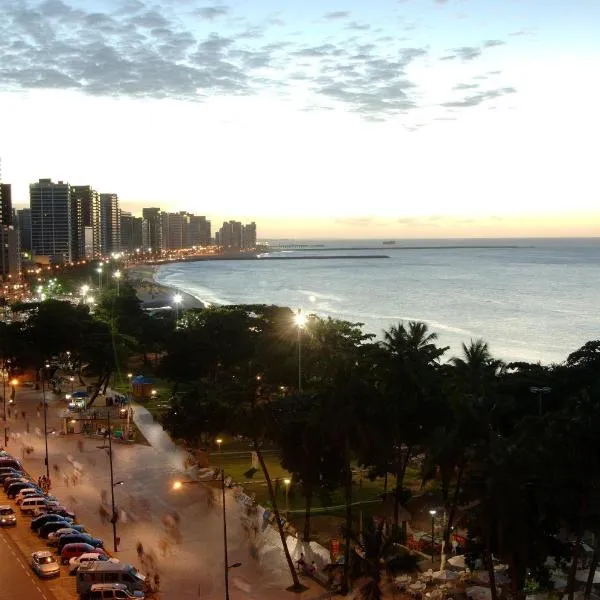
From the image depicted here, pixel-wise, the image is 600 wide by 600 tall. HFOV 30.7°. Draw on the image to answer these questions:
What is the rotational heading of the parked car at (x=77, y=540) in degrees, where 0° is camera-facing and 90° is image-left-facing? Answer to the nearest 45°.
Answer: approximately 270°

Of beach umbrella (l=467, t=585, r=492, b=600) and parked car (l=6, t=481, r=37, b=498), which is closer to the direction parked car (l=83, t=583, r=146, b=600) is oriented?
the beach umbrella

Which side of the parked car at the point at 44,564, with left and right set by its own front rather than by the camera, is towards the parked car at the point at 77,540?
left

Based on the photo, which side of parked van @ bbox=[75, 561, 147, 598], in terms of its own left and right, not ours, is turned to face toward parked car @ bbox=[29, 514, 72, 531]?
left

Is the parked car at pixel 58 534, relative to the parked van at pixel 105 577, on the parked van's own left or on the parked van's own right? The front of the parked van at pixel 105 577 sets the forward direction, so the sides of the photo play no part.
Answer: on the parked van's own left

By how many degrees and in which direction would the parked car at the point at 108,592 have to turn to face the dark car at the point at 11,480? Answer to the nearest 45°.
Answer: approximately 90° to its left

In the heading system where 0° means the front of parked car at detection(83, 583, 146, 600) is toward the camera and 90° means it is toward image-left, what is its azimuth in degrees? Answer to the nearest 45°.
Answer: approximately 270°

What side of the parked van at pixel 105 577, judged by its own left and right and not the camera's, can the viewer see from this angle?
right

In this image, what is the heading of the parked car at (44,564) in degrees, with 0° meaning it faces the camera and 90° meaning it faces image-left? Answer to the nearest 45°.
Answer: approximately 315°

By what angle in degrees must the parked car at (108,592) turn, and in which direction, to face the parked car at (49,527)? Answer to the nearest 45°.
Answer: approximately 90° to its left
